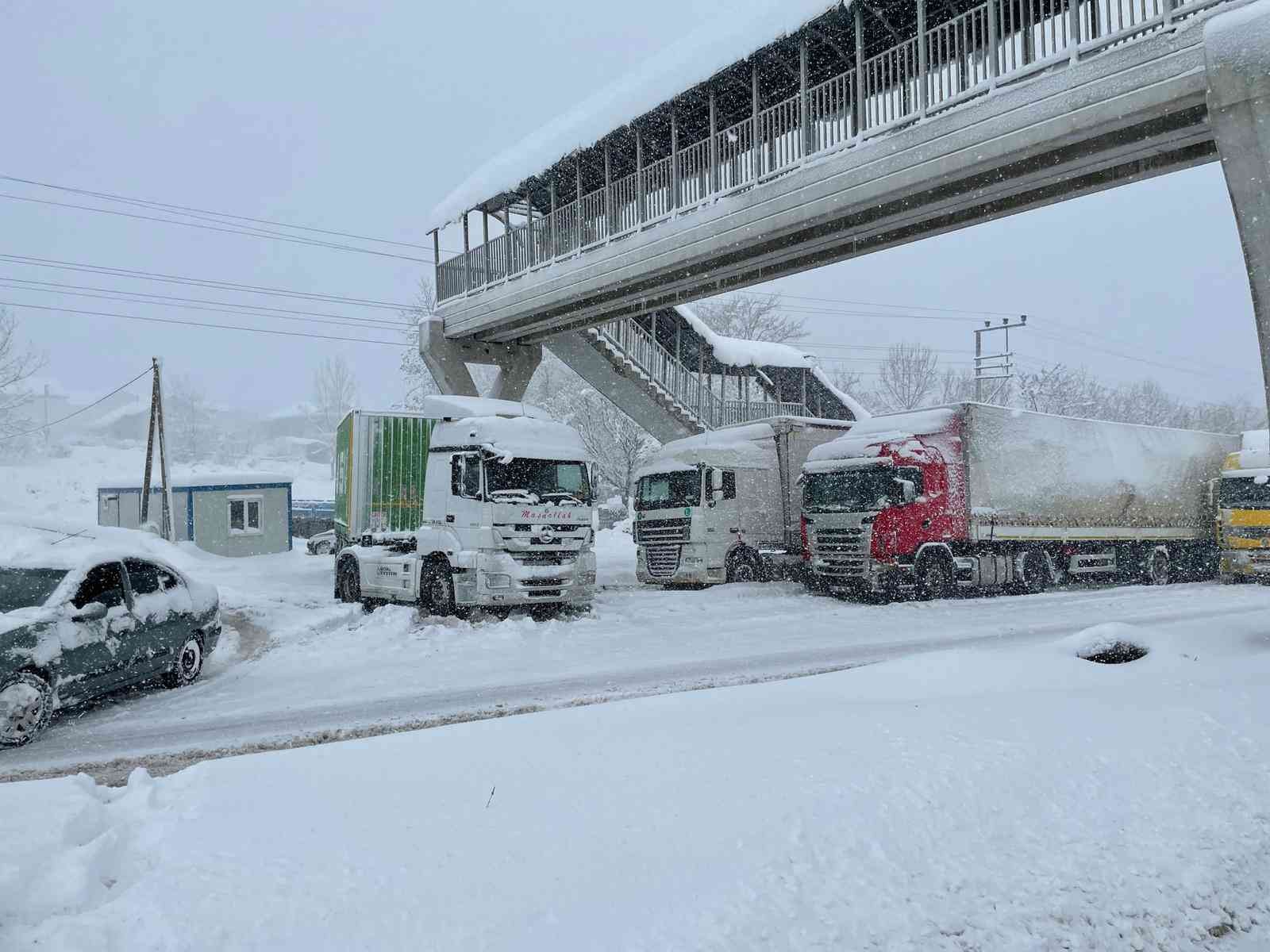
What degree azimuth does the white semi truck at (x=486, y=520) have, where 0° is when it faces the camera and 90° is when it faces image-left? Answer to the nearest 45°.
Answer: approximately 315°

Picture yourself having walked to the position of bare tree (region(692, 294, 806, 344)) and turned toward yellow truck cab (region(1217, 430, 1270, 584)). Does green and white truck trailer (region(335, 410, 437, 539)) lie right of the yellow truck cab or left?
right

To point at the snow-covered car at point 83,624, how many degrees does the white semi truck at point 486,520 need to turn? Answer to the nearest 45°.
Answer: approximately 90° to its right

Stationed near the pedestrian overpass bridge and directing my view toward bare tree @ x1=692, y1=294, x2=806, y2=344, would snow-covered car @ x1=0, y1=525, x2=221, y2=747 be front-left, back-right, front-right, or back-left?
back-left

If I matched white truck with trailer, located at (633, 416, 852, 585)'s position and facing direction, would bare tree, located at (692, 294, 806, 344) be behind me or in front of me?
behind

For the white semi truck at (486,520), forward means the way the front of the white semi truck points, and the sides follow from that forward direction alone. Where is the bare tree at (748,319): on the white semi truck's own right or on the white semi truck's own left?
on the white semi truck's own left

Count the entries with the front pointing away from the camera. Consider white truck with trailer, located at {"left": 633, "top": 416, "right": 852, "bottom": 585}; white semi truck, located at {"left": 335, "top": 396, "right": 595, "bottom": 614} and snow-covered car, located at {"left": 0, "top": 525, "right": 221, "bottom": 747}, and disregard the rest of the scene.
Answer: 0

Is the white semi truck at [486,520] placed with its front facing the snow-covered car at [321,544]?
no

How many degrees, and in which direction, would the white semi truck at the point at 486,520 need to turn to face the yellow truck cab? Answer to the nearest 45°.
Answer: approximately 45° to its left

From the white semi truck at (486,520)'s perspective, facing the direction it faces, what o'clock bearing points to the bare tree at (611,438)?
The bare tree is roughly at 8 o'clock from the white semi truck.

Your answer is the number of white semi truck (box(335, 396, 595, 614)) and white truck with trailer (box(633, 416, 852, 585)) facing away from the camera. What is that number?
0
